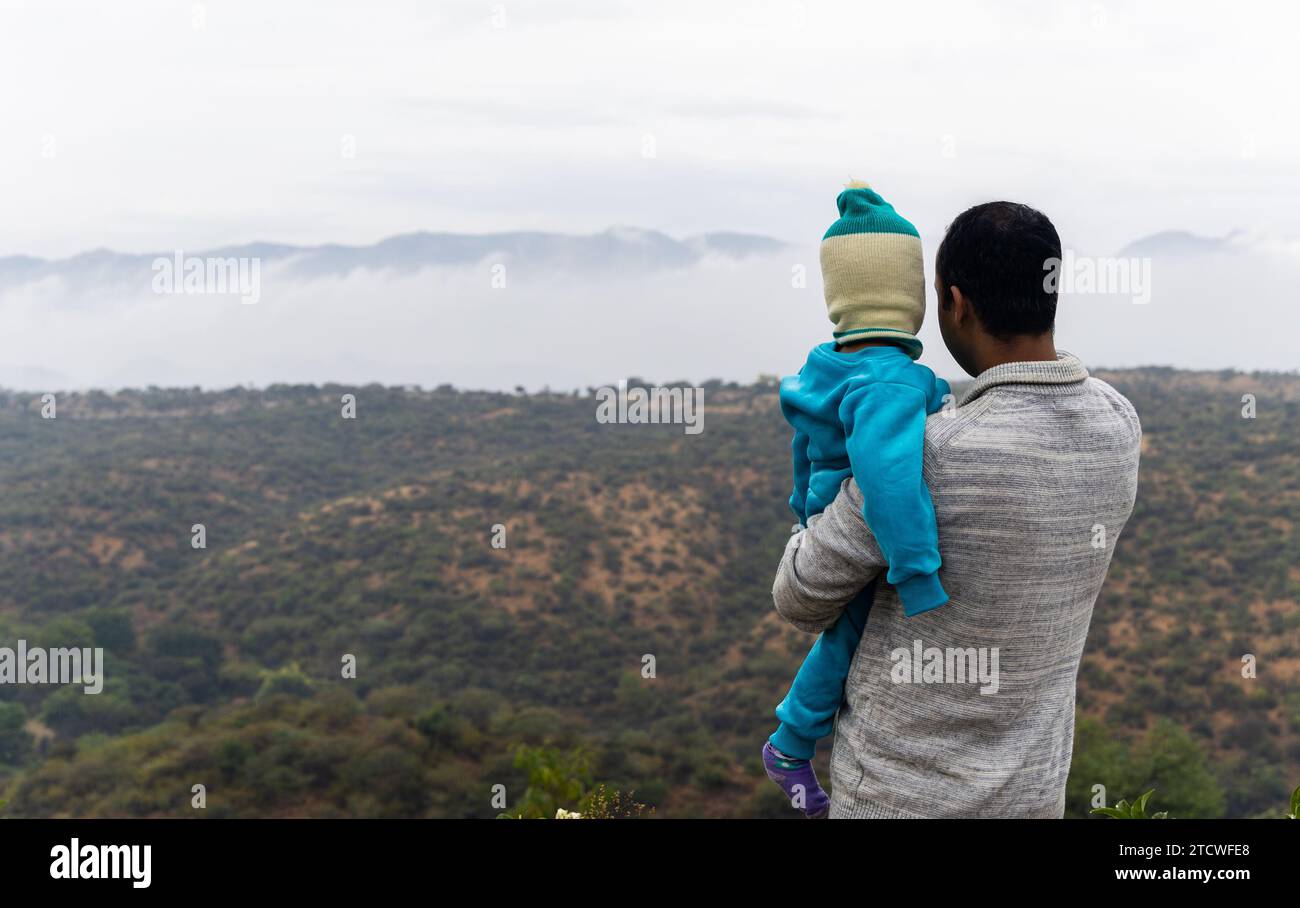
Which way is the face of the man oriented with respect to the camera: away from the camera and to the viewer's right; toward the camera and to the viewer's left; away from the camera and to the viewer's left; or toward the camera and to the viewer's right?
away from the camera and to the viewer's left

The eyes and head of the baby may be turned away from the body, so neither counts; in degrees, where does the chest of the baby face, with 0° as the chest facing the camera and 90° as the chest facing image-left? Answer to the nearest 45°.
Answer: approximately 225°

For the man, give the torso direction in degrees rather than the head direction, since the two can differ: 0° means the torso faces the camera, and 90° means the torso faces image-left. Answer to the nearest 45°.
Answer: approximately 135°

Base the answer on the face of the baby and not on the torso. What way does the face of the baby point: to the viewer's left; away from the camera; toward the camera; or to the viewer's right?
away from the camera
